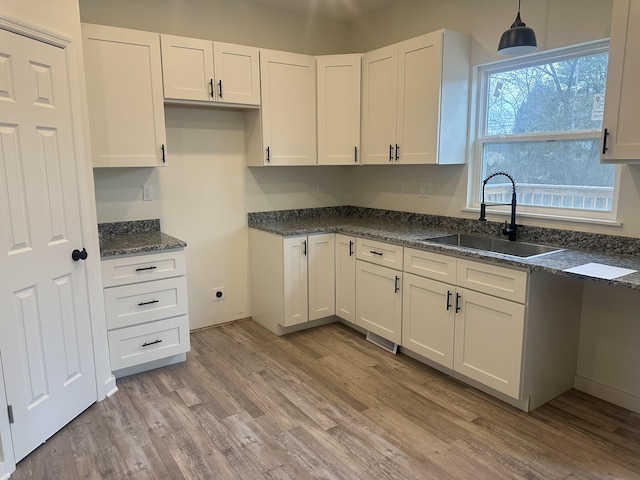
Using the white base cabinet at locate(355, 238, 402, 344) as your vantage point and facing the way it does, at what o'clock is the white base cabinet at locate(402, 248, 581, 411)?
the white base cabinet at locate(402, 248, 581, 411) is roughly at 9 o'clock from the white base cabinet at locate(355, 238, 402, 344).

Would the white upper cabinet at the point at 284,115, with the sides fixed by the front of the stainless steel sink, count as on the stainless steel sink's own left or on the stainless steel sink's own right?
on the stainless steel sink's own right

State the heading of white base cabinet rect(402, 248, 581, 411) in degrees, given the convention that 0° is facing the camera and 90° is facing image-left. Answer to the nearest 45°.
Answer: approximately 45°

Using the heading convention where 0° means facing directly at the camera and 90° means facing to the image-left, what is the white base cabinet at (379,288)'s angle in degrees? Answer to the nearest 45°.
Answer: approximately 45°

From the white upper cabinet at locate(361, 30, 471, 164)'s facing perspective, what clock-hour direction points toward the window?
The window is roughly at 8 o'clock from the white upper cabinet.

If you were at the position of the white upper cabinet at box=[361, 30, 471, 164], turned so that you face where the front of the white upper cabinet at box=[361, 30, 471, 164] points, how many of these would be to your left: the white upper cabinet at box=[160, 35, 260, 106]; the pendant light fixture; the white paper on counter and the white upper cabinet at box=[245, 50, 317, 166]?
2

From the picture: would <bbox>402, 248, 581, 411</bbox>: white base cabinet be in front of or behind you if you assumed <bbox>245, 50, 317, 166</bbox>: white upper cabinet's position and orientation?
in front

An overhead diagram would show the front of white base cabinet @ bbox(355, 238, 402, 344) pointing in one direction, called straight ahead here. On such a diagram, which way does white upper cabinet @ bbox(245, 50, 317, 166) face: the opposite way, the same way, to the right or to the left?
to the left

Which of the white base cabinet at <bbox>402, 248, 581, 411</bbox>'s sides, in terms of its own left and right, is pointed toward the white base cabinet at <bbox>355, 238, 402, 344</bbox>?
right

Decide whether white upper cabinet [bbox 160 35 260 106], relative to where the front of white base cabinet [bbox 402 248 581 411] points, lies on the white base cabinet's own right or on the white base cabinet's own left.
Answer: on the white base cabinet's own right

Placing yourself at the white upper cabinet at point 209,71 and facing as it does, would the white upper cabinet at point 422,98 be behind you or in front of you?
in front

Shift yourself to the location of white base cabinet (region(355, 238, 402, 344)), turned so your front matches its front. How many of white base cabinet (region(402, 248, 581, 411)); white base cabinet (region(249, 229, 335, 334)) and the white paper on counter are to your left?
2

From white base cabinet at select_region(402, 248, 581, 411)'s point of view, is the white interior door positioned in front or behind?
in front
